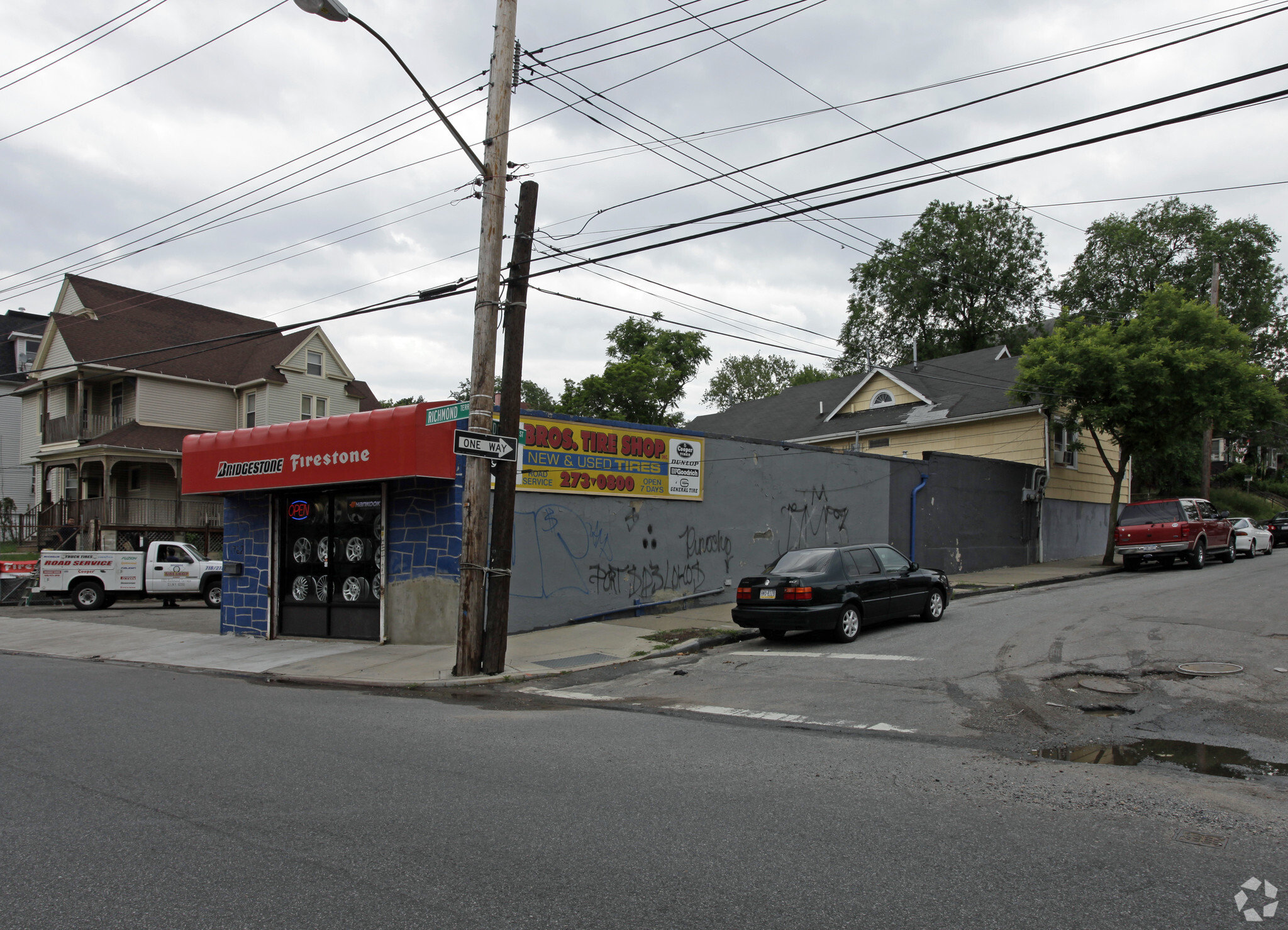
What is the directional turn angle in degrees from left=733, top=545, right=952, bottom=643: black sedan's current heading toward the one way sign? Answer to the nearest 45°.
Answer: approximately 180°

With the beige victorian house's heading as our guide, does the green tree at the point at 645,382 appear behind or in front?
behind

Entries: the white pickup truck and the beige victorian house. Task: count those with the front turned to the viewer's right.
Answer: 1

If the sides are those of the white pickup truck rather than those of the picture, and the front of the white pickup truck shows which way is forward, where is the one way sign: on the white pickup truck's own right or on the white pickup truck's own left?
on the white pickup truck's own right

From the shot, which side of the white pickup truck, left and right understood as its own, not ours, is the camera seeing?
right

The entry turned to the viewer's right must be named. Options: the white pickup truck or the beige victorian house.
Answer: the white pickup truck

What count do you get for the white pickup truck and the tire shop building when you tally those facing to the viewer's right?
1

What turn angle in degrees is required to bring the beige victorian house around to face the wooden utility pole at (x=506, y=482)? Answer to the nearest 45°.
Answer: approximately 45° to its left

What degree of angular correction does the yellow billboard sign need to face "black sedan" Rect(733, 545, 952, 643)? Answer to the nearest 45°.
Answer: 0° — it already faces it

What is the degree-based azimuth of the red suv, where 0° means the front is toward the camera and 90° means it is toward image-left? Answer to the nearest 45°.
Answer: approximately 225°
